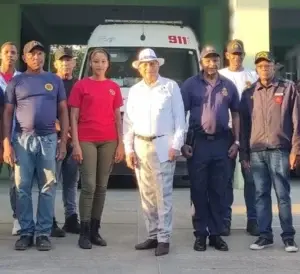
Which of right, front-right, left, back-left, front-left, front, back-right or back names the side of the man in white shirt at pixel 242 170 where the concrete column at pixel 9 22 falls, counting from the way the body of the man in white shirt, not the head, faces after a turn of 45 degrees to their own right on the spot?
right

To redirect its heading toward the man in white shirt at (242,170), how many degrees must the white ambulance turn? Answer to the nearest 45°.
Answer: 0° — it already faces them

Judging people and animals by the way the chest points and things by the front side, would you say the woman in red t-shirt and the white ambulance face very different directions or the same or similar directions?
same or similar directions

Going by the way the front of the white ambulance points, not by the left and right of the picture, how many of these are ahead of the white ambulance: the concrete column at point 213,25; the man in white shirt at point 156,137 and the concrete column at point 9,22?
1

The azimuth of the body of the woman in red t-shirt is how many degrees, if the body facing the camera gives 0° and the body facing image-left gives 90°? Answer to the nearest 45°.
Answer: approximately 0°

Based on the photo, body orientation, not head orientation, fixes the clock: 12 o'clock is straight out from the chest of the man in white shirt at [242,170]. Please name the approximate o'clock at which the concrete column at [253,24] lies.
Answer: The concrete column is roughly at 6 o'clock from the man in white shirt.

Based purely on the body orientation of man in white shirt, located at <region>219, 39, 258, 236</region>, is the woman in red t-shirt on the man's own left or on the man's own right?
on the man's own right

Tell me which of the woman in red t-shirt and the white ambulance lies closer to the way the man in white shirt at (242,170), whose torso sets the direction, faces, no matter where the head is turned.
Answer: the woman in red t-shirt

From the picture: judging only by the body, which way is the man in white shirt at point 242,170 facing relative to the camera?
toward the camera

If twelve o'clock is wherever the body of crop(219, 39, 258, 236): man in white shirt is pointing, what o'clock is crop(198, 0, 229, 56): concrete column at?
The concrete column is roughly at 6 o'clock from the man in white shirt.

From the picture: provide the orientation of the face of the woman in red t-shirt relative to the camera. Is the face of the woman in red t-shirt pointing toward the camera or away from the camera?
toward the camera

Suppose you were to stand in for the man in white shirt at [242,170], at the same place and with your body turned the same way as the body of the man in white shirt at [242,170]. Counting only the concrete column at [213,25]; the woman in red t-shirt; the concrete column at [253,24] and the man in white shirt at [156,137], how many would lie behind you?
2

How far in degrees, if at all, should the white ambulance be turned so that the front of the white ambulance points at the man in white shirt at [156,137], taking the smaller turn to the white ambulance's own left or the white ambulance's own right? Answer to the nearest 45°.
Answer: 0° — it already faces them

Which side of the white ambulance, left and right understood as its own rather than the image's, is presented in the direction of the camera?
front
